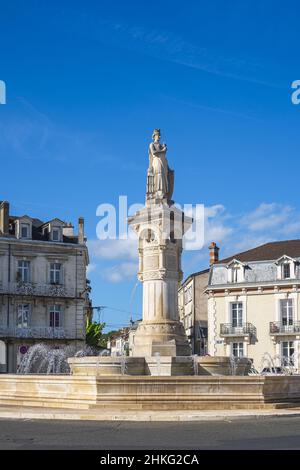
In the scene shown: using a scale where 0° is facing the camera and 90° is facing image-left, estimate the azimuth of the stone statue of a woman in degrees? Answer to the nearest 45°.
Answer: approximately 0°
